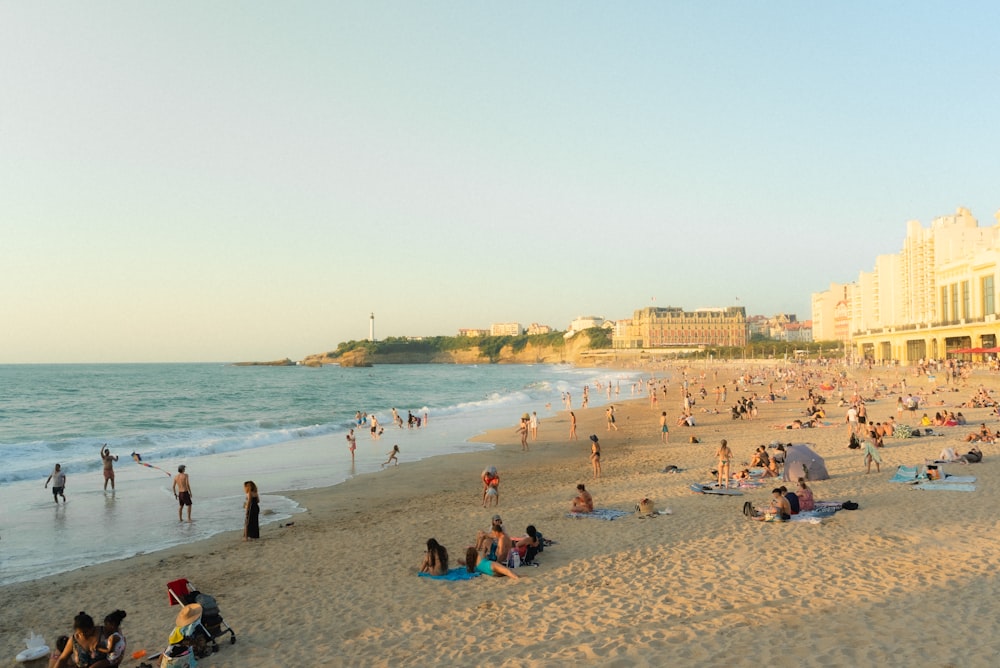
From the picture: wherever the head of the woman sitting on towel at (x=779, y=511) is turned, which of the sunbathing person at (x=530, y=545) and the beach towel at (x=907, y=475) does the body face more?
the sunbathing person

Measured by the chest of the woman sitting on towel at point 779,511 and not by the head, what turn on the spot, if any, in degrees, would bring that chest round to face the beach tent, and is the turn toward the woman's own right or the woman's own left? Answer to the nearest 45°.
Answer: approximately 90° to the woman's own right

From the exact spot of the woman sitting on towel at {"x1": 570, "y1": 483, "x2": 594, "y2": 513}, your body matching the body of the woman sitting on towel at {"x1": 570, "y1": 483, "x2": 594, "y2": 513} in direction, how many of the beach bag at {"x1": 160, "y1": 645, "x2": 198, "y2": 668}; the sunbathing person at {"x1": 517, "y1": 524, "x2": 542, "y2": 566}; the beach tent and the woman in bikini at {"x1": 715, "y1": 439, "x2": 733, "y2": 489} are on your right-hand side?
2

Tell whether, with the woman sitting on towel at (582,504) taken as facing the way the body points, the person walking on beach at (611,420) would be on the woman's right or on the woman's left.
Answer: on the woman's right

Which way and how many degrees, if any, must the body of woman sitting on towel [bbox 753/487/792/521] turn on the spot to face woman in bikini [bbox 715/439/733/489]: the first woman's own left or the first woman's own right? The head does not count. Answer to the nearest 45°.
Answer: approximately 90° to the first woman's own right

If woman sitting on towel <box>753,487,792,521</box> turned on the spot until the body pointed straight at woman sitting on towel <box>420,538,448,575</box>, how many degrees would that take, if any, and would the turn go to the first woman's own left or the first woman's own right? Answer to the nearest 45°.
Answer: approximately 45° to the first woman's own left

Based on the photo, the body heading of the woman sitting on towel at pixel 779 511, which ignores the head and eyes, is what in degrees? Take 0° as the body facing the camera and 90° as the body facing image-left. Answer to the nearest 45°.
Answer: approximately 90°

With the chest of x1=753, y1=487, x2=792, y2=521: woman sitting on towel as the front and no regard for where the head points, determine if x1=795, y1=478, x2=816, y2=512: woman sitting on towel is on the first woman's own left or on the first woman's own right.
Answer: on the first woman's own right
